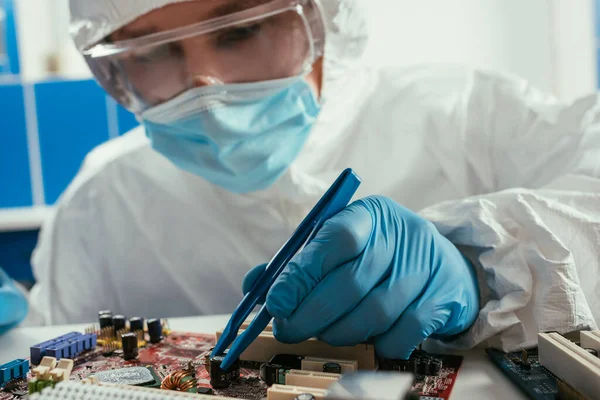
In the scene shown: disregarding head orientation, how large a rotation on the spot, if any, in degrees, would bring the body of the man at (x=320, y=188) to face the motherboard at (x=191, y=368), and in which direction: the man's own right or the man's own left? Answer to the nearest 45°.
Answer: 0° — they already face it

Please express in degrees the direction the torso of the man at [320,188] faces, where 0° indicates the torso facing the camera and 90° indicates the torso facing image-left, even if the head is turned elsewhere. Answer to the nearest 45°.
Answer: approximately 0°
